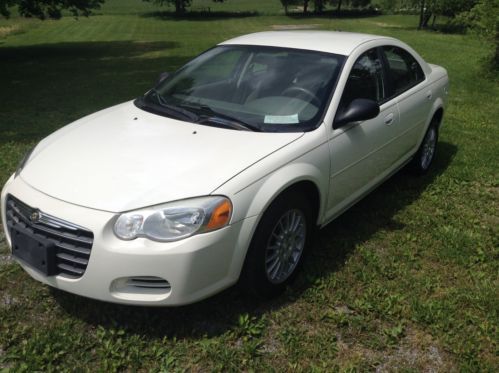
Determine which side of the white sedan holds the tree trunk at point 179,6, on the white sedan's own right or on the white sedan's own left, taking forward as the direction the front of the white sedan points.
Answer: on the white sedan's own right

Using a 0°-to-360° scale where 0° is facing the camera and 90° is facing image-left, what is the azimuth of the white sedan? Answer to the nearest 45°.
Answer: approximately 45°

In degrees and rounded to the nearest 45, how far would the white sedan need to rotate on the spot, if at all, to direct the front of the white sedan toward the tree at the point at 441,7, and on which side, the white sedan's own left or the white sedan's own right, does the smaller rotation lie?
approximately 180°
